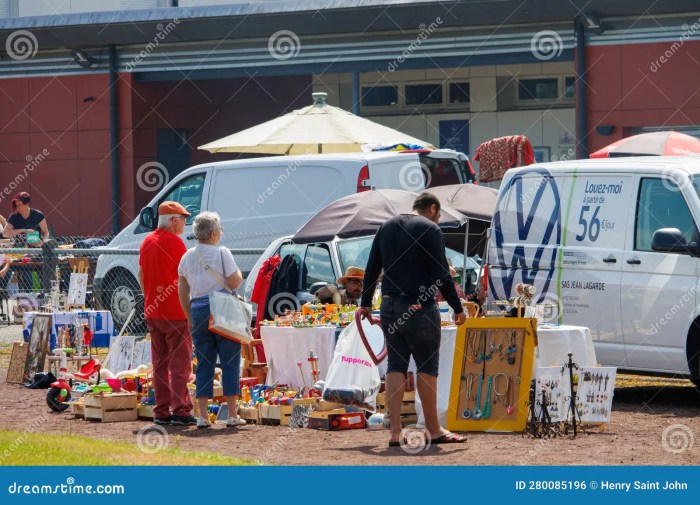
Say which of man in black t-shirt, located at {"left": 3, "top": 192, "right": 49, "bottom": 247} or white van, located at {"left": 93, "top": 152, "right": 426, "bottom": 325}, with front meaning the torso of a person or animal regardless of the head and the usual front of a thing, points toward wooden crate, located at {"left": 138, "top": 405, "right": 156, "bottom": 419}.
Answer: the man in black t-shirt

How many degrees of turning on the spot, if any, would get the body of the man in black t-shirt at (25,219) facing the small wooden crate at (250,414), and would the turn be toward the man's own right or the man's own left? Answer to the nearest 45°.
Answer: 0° — they already face it

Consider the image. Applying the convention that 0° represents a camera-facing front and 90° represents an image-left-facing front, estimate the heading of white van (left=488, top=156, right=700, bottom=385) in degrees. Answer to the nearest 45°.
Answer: approximately 315°

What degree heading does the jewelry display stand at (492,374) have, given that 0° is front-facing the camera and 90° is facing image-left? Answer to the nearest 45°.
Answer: approximately 0°

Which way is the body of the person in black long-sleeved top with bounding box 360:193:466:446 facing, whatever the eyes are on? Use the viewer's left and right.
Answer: facing away from the viewer and to the right of the viewer

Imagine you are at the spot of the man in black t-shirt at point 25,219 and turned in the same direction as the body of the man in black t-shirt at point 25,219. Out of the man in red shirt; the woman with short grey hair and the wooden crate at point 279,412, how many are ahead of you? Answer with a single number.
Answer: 3

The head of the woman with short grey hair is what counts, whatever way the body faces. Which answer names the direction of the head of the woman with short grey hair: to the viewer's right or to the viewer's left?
to the viewer's right

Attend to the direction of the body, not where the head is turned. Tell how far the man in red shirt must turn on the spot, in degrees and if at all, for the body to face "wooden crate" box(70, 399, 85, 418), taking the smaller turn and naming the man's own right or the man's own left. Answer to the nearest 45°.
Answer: approximately 90° to the man's own left

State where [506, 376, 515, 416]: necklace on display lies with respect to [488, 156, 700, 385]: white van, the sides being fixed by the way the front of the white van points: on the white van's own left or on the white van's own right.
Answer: on the white van's own right

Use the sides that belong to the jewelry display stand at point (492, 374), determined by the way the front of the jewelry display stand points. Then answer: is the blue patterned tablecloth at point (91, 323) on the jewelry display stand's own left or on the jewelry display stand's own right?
on the jewelry display stand's own right

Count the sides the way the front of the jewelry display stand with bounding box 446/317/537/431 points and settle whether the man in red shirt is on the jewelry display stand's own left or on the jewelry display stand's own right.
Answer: on the jewelry display stand's own right

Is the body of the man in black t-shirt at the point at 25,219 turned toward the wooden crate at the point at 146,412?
yes

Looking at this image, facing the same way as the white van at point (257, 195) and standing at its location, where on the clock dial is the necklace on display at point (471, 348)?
The necklace on display is roughly at 7 o'clock from the white van.
